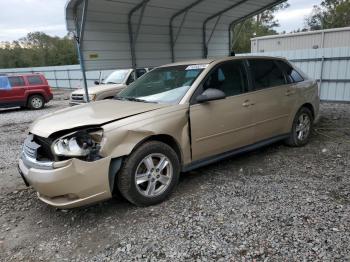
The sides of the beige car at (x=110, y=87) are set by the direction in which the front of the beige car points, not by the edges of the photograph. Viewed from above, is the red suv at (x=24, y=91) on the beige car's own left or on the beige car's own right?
on the beige car's own right

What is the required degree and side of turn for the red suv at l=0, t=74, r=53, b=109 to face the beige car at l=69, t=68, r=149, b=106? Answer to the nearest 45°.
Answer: approximately 135° to its left

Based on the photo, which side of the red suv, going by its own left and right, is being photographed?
left

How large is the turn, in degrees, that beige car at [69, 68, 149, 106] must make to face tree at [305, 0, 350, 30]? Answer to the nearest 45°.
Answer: approximately 180°

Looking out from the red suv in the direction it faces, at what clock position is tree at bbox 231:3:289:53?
The tree is roughly at 5 o'clock from the red suv.

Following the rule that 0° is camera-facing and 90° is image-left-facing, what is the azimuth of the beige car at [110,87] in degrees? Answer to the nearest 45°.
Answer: approximately 45°
